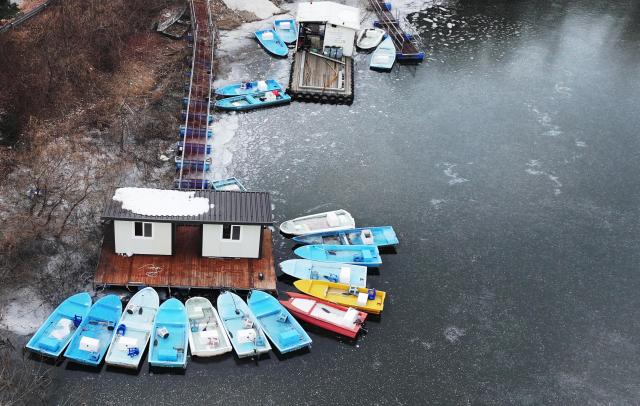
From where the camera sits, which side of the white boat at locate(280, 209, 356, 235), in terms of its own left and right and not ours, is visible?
left

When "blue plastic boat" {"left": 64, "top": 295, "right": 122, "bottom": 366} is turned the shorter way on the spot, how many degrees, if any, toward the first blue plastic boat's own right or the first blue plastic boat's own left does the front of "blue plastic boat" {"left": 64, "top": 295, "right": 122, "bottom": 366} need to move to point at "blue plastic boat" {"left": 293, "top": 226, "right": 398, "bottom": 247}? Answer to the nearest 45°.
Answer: approximately 45° to the first blue plastic boat's own right

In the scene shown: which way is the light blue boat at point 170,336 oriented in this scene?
away from the camera

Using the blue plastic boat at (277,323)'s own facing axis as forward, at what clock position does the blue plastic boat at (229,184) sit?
the blue plastic boat at (229,184) is roughly at 1 o'clock from the blue plastic boat at (277,323).

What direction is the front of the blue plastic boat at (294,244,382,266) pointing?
to the viewer's left

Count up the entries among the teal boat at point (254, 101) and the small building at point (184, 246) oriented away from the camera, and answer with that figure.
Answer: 0

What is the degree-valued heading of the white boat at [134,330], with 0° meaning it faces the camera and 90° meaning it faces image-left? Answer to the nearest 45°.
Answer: approximately 225°

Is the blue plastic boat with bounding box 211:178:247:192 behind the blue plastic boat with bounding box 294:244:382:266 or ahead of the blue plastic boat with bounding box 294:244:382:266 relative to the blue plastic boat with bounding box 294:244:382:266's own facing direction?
ahead

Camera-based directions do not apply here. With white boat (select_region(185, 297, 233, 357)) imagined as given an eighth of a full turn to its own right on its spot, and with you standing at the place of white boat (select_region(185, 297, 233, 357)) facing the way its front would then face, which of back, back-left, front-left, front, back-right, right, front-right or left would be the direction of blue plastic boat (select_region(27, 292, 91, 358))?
back-left

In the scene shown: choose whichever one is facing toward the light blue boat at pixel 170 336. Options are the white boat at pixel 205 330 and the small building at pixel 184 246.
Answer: the small building

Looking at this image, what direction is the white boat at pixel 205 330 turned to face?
away from the camera

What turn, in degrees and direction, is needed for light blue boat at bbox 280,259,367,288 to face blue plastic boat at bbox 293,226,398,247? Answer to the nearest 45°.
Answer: approximately 135° to its right

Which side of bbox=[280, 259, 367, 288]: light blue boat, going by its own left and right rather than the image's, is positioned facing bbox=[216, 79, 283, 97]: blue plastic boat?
right

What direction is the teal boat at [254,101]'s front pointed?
to the viewer's left

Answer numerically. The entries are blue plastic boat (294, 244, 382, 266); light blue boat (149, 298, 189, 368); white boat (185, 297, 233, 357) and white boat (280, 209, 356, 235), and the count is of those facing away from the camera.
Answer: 2

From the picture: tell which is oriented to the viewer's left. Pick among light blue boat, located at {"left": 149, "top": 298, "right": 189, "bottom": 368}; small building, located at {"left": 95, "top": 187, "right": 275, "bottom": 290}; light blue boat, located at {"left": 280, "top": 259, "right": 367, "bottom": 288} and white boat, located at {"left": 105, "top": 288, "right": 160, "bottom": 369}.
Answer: light blue boat, located at {"left": 280, "top": 259, "right": 367, "bottom": 288}

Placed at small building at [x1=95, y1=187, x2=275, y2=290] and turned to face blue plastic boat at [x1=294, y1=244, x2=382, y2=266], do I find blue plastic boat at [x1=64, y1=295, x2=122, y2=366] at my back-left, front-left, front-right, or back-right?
back-right

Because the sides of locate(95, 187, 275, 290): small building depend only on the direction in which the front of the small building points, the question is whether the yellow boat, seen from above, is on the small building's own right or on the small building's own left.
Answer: on the small building's own left
